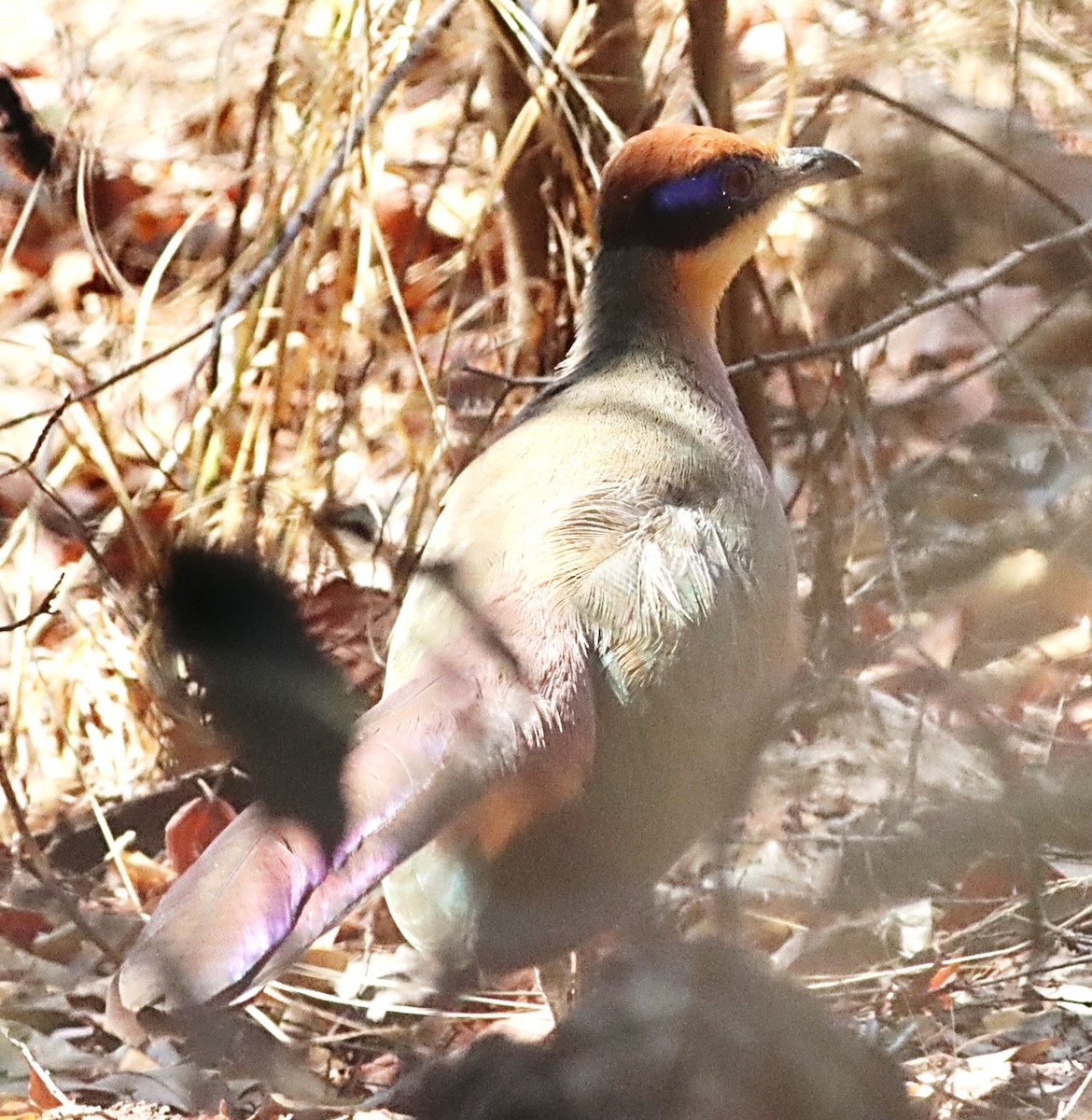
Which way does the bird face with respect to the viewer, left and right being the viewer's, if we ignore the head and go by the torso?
facing away from the viewer and to the right of the viewer

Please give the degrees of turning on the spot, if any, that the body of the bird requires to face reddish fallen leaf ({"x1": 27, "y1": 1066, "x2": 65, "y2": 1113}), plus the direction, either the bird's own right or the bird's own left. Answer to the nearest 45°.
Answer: approximately 135° to the bird's own left

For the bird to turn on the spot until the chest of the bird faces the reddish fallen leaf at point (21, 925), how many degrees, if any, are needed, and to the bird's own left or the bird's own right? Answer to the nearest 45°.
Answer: approximately 90° to the bird's own left
